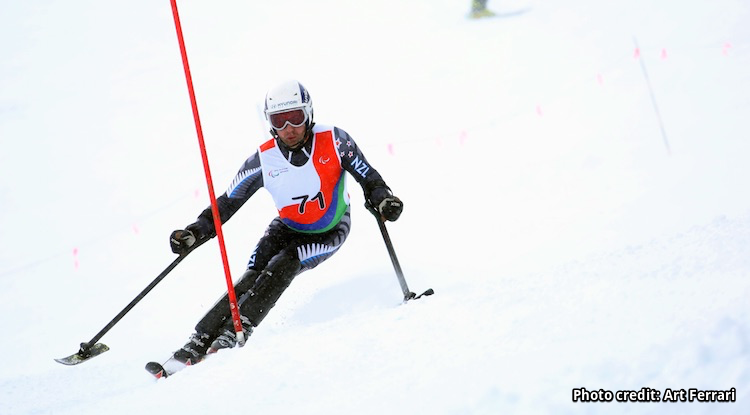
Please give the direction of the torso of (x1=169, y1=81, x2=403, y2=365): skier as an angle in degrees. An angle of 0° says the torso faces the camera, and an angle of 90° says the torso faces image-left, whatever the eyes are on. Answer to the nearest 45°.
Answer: approximately 0°

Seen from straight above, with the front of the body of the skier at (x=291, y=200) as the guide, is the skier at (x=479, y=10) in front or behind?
behind
